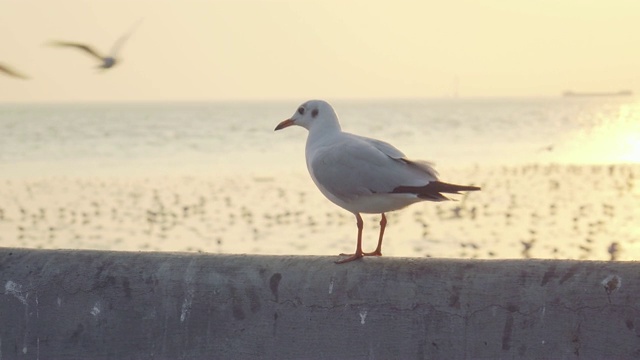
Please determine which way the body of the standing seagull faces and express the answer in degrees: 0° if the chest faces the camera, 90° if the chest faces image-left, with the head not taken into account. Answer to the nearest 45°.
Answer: approximately 90°
